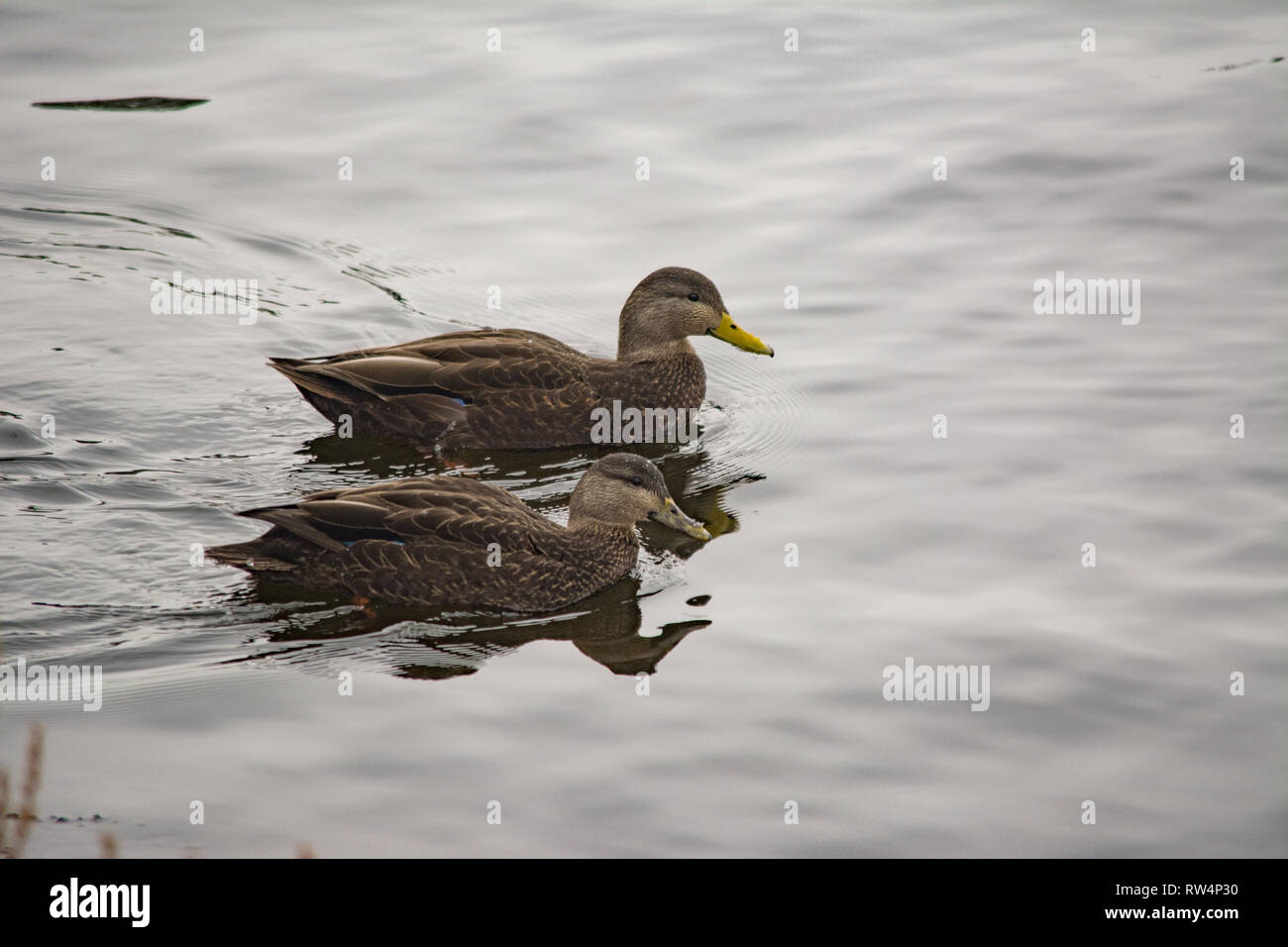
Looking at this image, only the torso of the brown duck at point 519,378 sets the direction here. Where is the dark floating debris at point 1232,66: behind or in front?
in front

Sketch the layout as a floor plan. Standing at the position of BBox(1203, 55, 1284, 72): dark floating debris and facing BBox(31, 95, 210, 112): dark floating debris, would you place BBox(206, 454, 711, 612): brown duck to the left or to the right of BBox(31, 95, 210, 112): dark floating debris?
left

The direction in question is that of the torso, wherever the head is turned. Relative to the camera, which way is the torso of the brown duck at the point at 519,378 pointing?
to the viewer's right

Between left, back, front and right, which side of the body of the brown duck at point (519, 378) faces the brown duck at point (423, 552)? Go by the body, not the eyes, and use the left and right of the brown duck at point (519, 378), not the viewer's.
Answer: right

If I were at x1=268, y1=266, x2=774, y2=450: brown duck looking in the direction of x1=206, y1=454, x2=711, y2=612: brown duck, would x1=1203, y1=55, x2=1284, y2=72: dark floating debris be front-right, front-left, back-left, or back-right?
back-left

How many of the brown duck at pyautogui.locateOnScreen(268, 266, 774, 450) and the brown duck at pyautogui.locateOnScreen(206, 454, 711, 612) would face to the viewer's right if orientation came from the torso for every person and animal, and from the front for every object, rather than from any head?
2

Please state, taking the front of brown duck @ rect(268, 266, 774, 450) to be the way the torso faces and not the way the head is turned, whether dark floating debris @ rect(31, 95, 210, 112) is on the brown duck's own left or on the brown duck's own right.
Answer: on the brown duck's own left

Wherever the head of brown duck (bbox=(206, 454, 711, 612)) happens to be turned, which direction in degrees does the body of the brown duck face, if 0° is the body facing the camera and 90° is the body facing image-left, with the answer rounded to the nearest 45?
approximately 270°

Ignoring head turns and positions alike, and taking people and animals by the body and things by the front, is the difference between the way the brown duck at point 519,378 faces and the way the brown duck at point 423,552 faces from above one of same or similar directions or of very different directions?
same or similar directions

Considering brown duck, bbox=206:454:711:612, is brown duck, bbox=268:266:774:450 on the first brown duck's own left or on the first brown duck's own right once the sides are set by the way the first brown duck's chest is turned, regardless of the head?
on the first brown duck's own left

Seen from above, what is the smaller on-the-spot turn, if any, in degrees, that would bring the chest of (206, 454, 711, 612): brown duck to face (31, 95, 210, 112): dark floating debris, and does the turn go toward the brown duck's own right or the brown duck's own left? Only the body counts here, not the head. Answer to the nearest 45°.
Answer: approximately 90° to the brown duck's own left

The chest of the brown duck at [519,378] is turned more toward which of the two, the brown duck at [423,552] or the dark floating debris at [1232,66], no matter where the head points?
the dark floating debris

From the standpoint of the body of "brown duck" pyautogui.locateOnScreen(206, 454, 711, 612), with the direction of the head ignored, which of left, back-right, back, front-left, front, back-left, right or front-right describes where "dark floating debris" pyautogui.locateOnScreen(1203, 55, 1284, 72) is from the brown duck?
front-left
